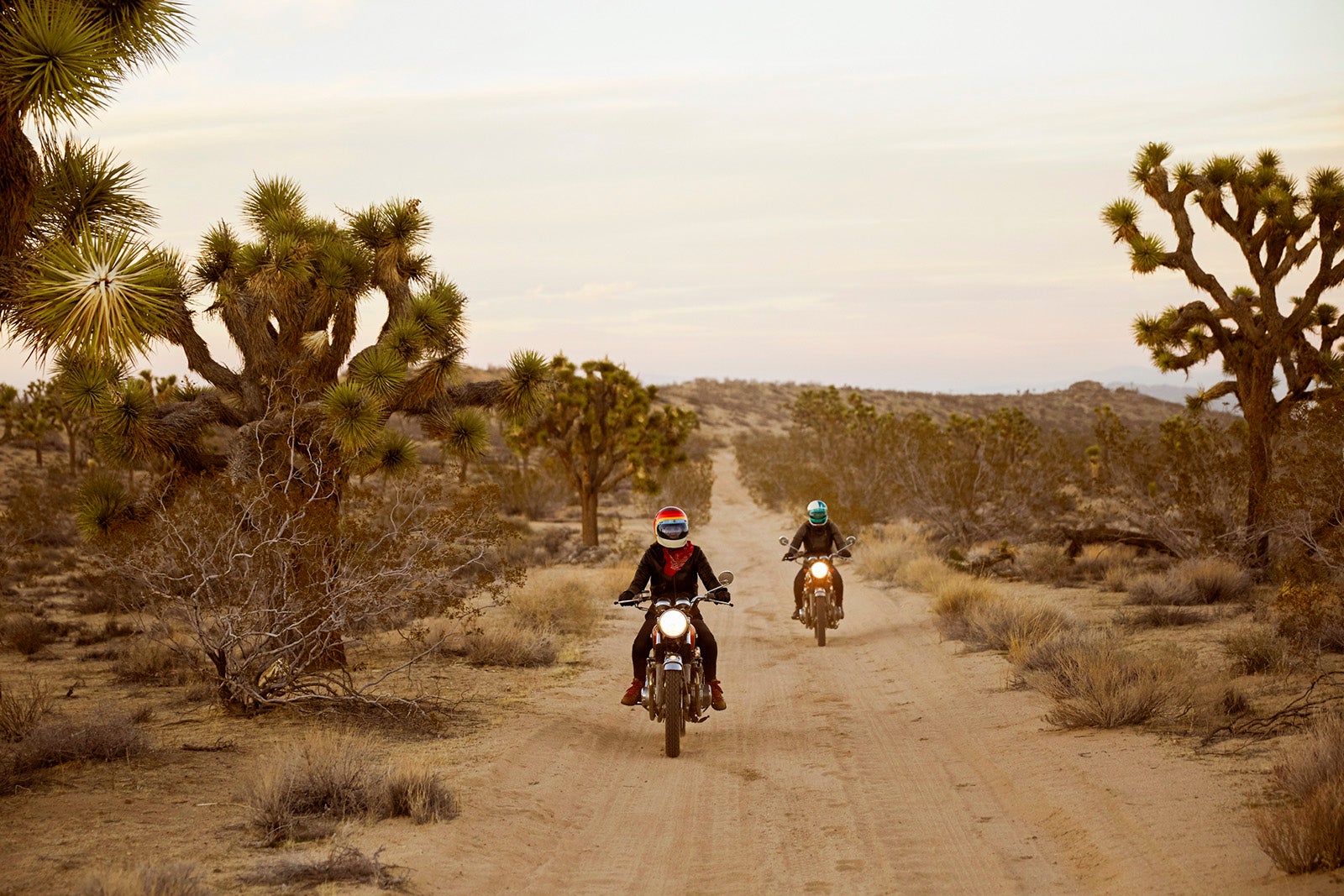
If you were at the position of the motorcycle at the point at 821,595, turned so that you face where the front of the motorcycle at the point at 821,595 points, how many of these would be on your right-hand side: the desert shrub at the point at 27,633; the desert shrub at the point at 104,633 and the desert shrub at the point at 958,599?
2

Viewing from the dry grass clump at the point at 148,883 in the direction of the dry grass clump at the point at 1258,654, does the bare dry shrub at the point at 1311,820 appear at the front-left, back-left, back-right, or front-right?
front-right

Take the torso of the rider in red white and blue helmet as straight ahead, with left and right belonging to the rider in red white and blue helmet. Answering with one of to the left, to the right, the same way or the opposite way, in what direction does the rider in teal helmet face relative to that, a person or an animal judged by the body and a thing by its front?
the same way

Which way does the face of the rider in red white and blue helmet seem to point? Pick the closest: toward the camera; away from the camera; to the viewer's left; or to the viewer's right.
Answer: toward the camera

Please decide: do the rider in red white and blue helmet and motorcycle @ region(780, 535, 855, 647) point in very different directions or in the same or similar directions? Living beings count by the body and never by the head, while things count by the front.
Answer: same or similar directions

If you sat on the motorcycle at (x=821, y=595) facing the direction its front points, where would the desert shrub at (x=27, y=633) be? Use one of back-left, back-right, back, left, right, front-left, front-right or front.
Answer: right

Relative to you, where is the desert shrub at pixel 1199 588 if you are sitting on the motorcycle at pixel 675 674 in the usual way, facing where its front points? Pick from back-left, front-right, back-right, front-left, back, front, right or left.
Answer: back-left

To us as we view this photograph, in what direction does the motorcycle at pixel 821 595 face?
facing the viewer

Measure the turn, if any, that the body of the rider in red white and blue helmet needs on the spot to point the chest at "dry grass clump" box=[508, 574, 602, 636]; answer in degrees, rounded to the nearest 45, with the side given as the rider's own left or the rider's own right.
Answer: approximately 180°

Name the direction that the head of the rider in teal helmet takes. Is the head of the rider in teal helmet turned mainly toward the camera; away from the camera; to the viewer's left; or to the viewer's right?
toward the camera

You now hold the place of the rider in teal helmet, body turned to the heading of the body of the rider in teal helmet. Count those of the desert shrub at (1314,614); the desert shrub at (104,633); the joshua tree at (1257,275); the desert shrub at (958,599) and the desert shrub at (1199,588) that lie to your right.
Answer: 1

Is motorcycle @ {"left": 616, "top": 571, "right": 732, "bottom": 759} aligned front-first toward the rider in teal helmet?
no

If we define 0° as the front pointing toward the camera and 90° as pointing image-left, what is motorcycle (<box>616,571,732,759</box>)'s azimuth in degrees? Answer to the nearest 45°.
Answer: approximately 0°

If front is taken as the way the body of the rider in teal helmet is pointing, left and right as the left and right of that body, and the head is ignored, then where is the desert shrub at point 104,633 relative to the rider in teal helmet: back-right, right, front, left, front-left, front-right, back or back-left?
right
